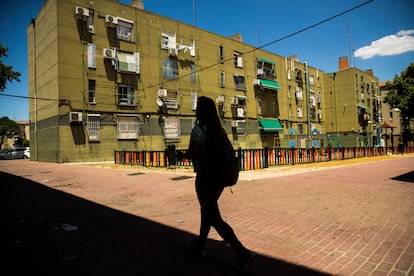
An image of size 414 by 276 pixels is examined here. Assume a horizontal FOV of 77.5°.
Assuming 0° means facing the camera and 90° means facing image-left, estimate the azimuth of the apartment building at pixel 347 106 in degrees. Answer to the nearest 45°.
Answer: approximately 315°

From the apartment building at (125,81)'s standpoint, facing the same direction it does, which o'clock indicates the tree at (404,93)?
The tree is roughly at 10 o'clock from the apartment building.

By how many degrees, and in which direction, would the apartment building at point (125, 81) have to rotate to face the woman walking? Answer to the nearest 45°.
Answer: approximately 45° to its right

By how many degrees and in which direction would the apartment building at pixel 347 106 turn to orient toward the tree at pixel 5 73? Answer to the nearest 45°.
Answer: approximately 90° to its right
